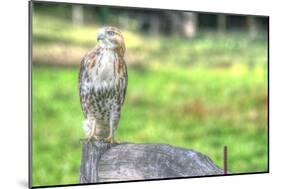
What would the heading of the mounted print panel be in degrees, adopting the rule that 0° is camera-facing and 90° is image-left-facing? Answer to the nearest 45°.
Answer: approximately 315°
